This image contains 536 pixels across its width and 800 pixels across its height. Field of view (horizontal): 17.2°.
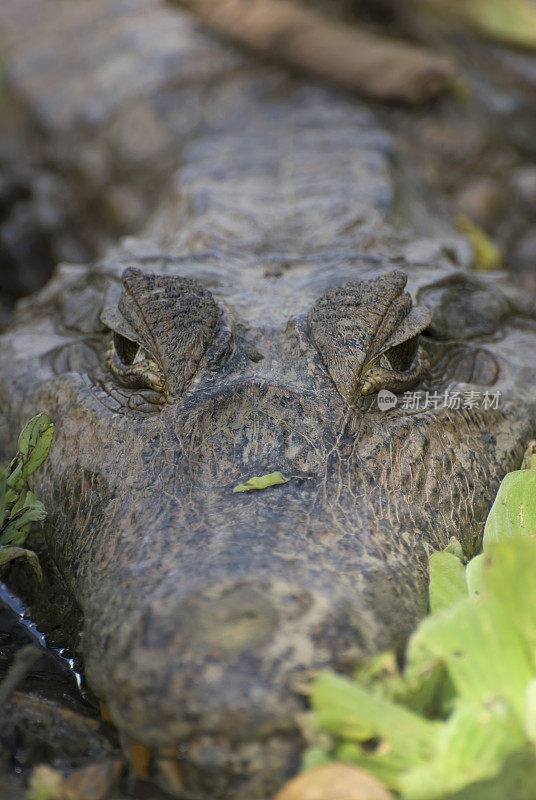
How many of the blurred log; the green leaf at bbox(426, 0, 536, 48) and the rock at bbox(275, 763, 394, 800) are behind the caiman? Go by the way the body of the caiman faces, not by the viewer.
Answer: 2

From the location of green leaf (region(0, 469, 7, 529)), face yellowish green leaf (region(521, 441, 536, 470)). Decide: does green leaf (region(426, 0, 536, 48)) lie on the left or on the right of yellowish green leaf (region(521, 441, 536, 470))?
left

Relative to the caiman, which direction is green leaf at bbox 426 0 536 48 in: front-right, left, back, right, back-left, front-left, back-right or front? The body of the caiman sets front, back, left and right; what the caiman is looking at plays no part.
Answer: back

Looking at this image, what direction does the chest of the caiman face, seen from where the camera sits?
toward the camera

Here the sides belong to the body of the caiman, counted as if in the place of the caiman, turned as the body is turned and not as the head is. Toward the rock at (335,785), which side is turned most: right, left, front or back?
front

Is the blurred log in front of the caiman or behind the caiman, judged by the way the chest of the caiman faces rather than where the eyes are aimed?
behind

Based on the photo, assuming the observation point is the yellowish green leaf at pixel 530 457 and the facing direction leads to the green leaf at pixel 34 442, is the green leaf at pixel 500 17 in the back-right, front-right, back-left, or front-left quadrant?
back-right

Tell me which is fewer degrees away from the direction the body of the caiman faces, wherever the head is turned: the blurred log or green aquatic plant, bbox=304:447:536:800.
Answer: the green aquatic plant
